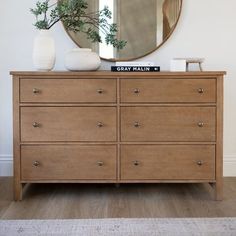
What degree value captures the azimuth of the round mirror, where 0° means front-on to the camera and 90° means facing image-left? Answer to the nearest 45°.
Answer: approximately 0°

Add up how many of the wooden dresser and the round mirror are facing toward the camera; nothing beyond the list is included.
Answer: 2
